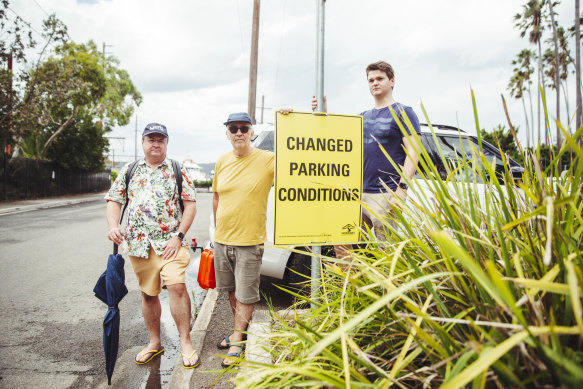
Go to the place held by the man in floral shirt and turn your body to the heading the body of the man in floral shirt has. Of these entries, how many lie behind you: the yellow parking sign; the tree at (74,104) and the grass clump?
1

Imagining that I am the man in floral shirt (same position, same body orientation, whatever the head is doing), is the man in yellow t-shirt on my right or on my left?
on my left

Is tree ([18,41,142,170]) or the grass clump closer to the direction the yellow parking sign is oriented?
the grass clump

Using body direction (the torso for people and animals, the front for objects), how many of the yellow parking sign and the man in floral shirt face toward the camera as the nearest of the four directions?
2

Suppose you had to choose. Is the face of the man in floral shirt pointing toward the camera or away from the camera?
toward the camera

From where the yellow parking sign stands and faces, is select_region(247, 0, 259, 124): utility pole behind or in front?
behind

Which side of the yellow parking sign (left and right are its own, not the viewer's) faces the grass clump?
front

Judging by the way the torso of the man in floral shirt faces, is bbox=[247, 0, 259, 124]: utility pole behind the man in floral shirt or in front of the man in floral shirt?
behind

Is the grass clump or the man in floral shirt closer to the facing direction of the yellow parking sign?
the grass clump

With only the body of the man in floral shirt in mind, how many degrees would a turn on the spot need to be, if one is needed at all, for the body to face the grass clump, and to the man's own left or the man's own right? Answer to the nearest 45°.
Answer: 0° — they already face it

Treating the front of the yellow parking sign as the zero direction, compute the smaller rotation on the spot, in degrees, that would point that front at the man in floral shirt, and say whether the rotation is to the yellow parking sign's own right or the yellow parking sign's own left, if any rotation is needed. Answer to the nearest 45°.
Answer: approximately 90° to the yellow parking sign's own right

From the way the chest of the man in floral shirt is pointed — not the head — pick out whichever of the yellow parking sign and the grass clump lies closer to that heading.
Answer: the grass clump

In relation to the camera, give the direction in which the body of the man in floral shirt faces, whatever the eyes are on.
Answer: toward the camera

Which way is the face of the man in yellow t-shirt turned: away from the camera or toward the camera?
toward the camera

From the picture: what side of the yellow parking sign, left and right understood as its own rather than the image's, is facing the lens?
front

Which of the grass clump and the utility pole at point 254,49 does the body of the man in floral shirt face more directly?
the grass clump
